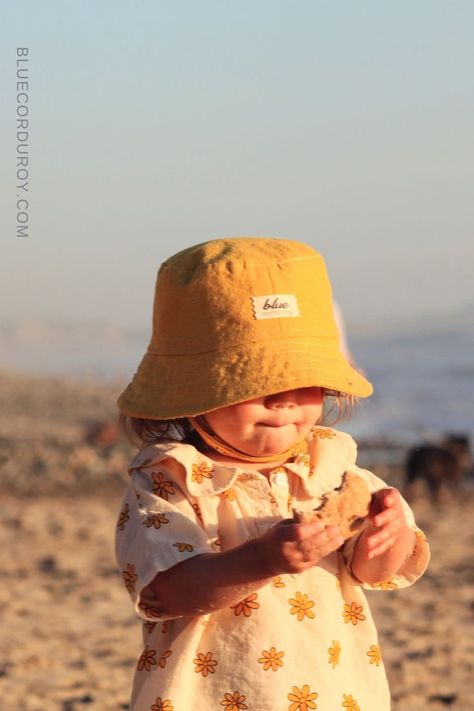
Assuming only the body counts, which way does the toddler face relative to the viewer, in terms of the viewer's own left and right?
facing the viewer and to the right of the viewer

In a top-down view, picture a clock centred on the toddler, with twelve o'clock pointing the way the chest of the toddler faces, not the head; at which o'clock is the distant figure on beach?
The distant figure on beach is roughly at 8 o'clock from the toddler.
